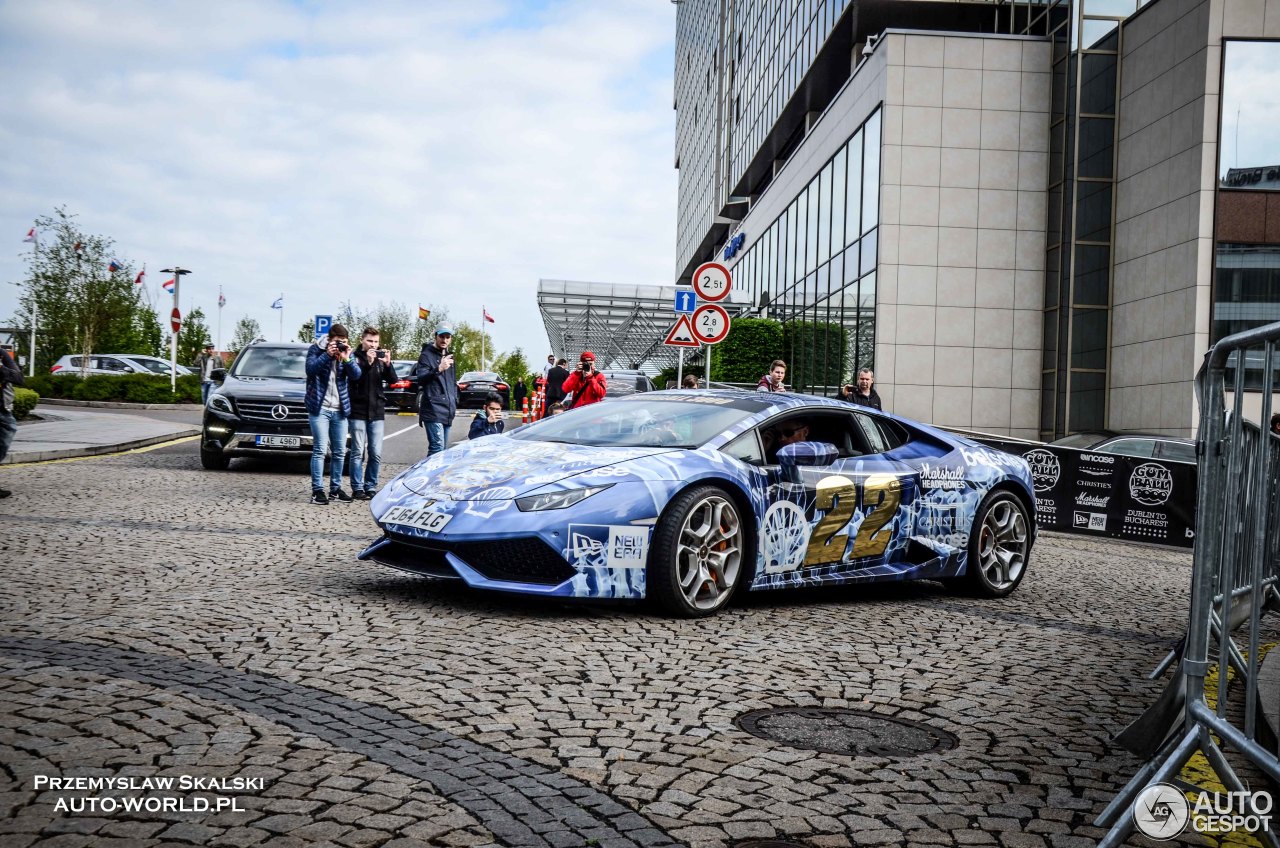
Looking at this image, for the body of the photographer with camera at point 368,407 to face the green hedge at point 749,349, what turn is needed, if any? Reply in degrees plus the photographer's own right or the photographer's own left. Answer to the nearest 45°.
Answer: approximately 90° to the photographer's own left

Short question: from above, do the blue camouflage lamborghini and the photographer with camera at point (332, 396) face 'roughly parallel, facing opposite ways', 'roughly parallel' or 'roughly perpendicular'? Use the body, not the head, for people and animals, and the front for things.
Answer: roughly perpendicular

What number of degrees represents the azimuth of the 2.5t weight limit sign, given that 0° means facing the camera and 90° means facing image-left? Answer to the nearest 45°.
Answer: approximately 0°

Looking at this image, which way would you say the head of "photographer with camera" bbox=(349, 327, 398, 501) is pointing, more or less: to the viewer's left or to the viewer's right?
to the viewer's right

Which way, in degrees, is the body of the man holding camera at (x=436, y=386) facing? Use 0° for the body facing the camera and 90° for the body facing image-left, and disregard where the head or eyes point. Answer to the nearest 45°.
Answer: approximately 315°

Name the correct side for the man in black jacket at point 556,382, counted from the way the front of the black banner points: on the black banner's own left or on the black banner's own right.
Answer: on the black banner's own right
